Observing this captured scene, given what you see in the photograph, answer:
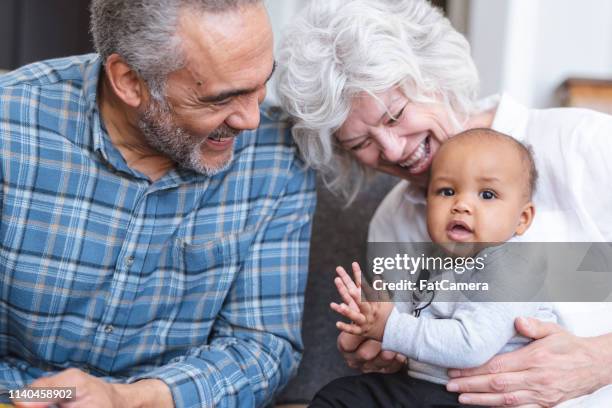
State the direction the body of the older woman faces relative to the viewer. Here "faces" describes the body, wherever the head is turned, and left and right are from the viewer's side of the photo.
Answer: facing the viewer and to the left of the viewer

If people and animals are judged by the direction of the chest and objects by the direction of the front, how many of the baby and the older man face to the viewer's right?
0

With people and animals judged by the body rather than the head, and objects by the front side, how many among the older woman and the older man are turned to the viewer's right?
0

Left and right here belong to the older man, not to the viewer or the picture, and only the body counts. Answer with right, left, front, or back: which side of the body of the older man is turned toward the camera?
front
